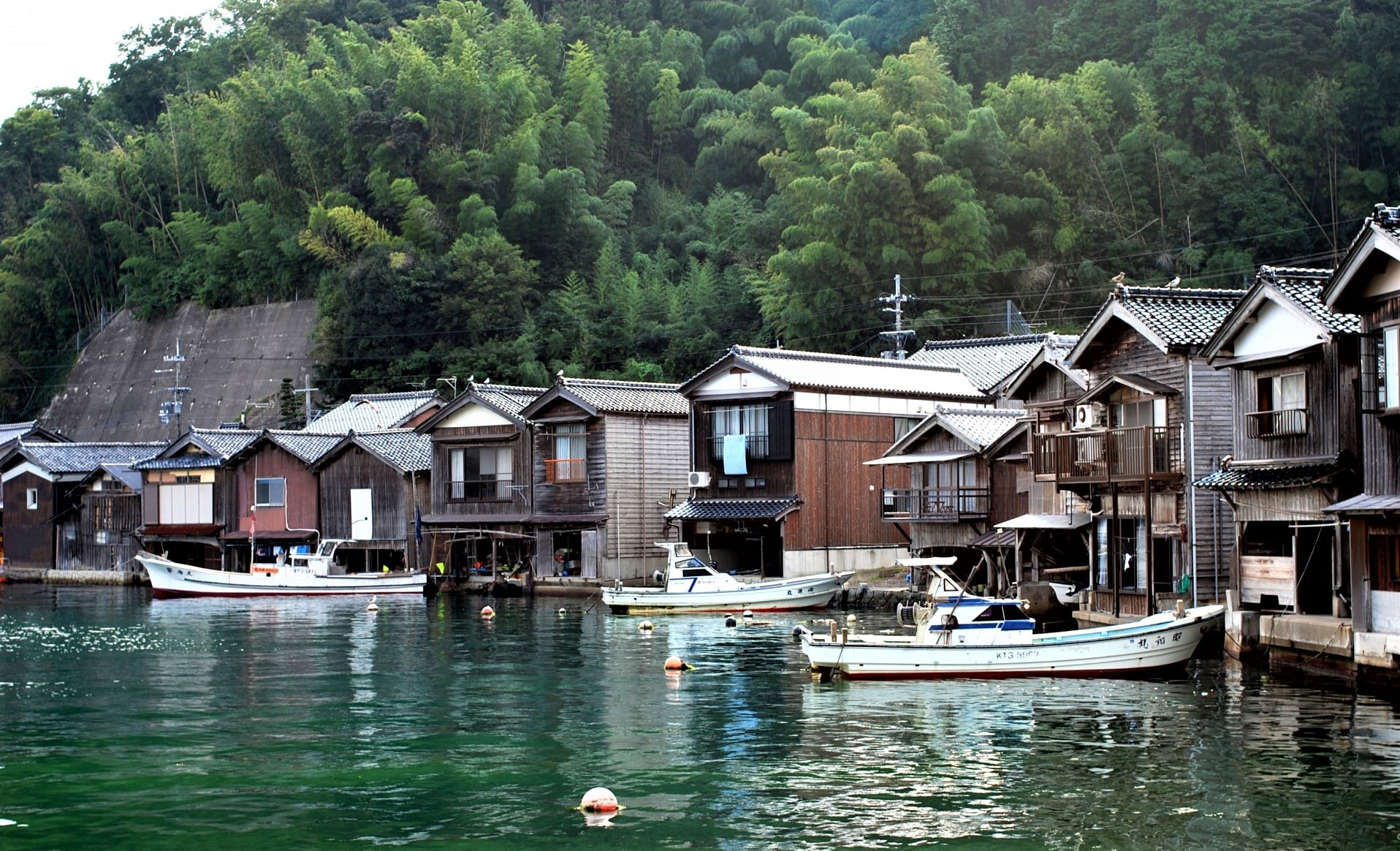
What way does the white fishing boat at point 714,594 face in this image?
to the viewer's right

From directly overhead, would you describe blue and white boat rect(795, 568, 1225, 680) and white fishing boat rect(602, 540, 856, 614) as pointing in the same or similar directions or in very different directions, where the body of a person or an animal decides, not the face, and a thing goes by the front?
same or similar directions

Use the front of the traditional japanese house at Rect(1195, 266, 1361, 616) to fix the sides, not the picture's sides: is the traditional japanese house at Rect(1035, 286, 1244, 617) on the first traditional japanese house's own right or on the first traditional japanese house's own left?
on the first traditional japanese house's own right

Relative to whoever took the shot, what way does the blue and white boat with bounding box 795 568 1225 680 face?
facing to the right of the viewer

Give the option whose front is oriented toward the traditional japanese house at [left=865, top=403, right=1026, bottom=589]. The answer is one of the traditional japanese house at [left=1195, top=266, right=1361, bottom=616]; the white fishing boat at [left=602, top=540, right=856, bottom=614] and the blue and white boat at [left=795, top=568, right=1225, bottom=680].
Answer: the white fishing boat

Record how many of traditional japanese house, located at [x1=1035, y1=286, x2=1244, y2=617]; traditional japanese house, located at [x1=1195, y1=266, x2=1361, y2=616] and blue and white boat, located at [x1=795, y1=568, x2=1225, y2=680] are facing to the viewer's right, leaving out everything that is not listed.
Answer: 1

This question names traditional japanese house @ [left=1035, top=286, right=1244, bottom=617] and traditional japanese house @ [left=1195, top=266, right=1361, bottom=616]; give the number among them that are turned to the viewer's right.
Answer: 0

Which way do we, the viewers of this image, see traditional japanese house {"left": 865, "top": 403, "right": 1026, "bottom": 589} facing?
facing the viewer and to the left of the viewer

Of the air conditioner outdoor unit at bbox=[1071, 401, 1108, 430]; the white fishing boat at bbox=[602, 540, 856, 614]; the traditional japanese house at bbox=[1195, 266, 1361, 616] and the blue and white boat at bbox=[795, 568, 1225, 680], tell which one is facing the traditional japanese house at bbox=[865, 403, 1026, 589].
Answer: the white fishing boat

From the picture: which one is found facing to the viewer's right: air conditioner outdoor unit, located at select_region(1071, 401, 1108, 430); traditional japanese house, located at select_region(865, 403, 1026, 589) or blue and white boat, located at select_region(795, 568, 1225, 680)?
the blue and white boat

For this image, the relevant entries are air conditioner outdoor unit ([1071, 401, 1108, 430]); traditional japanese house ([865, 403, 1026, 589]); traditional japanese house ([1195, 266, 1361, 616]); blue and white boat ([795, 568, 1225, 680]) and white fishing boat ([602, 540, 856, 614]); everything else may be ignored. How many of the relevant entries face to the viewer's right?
2

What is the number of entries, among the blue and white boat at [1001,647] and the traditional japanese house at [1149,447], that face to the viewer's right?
1

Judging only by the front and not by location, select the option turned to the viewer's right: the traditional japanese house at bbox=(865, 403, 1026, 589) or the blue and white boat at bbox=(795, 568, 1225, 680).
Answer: the blue and white boat
